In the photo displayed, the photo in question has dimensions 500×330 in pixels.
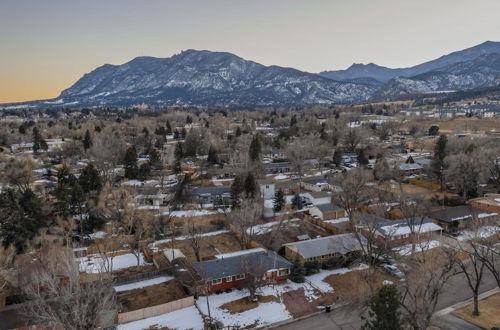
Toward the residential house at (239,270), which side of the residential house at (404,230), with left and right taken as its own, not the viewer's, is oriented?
right

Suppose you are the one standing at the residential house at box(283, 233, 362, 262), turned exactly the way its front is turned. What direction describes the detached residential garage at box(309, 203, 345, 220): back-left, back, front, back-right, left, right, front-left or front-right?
back-left

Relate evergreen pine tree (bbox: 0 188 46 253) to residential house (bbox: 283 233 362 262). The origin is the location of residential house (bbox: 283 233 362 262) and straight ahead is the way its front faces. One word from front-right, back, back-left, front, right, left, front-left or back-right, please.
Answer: back-right

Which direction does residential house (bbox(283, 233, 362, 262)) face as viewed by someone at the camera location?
facing the viewer and to the right of the viewer

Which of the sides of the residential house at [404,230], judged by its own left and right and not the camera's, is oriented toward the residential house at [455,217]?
left

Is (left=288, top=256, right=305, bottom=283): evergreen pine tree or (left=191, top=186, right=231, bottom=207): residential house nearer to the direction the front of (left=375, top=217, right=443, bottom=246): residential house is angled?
the evergreen pine tree

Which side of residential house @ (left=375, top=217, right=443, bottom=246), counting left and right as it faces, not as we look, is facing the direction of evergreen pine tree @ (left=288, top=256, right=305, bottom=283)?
right

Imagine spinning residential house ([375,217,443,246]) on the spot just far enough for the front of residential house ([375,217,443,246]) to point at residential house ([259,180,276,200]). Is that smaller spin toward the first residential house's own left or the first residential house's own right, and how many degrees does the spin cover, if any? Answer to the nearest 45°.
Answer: approximately 180°

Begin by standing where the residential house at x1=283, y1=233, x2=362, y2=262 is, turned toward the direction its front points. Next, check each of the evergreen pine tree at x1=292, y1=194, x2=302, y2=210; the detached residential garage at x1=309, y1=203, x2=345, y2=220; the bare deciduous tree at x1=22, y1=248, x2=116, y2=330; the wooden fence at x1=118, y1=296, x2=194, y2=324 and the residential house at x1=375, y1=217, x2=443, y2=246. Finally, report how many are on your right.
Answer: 2

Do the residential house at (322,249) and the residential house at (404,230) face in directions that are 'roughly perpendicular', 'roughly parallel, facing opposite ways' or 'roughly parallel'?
roughly parallel

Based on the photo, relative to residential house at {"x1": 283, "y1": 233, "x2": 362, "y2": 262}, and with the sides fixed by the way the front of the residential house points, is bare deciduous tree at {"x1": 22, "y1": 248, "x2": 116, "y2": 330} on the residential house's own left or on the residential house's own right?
on the residential house's own right

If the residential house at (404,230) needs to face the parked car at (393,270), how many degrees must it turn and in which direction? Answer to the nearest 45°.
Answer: approximately 45° to its right

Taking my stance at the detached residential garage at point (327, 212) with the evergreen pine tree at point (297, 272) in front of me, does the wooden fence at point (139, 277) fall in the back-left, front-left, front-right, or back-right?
front-right

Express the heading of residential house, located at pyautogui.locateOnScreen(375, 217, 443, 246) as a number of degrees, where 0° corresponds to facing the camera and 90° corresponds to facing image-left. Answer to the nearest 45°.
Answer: approximately 315°

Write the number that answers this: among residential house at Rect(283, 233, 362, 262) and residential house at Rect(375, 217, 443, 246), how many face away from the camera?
0
